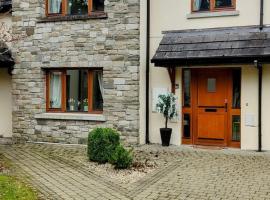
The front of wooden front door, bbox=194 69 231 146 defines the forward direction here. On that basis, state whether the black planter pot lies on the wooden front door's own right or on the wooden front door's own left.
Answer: on the wooden front door's own right

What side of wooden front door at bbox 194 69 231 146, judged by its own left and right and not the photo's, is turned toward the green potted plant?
right

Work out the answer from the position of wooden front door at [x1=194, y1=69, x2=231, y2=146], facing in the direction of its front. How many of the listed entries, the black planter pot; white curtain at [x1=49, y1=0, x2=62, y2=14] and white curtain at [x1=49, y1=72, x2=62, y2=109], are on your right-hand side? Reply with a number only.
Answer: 3

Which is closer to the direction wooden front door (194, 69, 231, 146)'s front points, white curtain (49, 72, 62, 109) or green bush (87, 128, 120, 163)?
the green bush

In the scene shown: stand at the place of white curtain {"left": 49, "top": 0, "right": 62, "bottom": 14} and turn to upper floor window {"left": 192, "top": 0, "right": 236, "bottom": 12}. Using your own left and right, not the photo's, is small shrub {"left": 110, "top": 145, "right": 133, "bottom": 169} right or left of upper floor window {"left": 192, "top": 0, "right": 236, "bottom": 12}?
right

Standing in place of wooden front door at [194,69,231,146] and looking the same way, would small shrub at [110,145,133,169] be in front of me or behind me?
in front

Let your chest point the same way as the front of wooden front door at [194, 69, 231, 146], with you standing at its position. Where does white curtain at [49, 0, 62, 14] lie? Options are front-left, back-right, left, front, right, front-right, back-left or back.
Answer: right

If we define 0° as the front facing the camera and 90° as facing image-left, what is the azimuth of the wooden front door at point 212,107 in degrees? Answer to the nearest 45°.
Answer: approximately 0°

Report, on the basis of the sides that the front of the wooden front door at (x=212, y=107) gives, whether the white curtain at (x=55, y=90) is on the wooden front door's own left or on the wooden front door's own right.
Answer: on the wooden front door's own right

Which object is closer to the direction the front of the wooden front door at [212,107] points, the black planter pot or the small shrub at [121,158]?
the small shrub

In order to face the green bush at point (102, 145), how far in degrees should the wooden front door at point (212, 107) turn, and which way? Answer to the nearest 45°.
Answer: approximately 45° to its right
